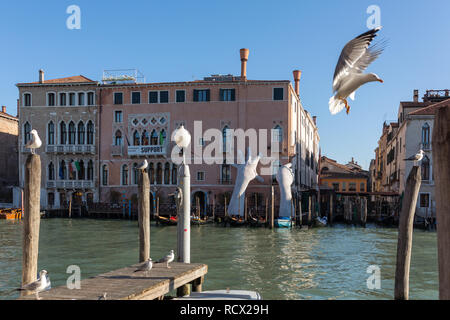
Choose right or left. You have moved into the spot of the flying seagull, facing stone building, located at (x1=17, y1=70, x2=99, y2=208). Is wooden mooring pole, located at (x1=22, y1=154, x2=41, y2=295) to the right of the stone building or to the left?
left

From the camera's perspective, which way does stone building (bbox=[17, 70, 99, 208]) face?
toward the camera

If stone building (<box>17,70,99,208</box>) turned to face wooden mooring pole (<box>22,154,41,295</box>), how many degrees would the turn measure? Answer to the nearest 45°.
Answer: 0° — it already faces it

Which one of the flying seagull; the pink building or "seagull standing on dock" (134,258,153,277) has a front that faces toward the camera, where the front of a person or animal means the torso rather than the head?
the pink building

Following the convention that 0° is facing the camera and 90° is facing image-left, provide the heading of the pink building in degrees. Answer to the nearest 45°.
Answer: approximately 0°

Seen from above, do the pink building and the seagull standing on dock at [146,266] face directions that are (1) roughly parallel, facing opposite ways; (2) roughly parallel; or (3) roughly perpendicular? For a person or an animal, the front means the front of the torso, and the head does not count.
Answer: roughly perpendicular

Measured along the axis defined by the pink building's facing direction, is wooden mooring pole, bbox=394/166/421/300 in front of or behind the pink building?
in front

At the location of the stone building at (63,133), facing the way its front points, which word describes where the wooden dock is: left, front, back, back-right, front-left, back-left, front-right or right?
front

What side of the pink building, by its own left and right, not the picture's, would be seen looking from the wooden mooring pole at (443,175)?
front

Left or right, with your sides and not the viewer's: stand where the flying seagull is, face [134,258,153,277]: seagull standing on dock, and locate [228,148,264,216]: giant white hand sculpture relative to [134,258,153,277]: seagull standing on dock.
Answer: right
